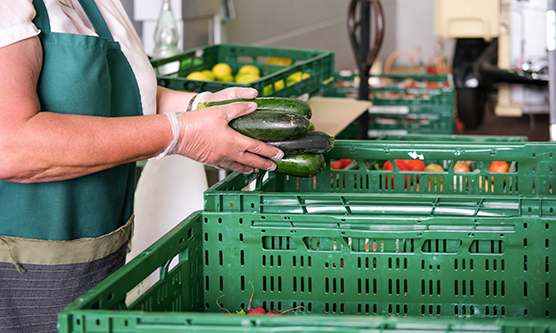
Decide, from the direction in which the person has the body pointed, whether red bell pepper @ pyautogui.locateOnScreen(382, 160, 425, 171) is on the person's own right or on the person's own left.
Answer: on the person's own left

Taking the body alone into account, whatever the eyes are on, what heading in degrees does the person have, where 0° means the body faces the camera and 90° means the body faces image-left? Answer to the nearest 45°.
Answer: approximately 315°
